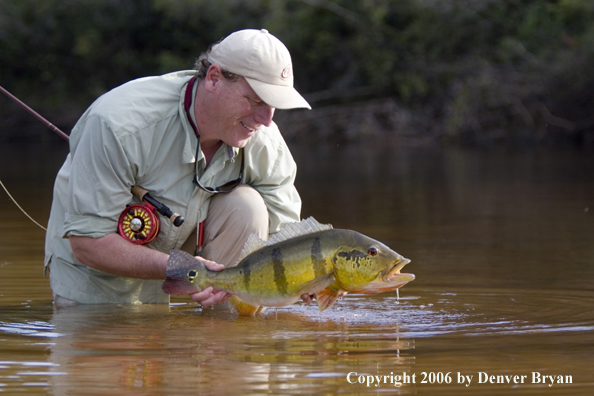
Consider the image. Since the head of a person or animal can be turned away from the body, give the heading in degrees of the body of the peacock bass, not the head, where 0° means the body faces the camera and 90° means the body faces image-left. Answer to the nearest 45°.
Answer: approximately 270°

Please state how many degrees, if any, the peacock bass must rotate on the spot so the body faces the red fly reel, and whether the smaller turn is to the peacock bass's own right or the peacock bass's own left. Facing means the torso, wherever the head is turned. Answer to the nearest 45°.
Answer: approximately 180°

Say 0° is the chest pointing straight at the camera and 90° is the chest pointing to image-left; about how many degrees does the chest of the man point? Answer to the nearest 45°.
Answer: approximately 315°
